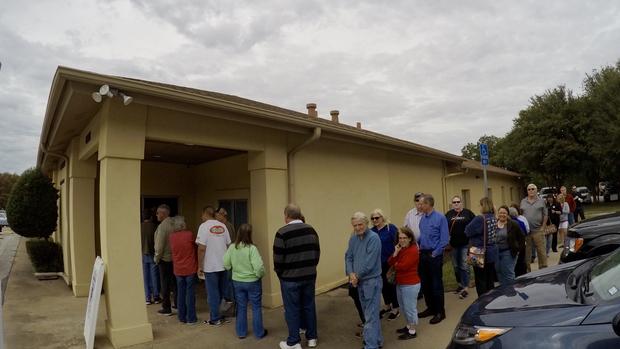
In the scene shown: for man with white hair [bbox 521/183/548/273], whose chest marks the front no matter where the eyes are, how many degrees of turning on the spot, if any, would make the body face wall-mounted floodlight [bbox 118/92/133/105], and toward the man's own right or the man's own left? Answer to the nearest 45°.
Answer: approximately 45° to the man's own right

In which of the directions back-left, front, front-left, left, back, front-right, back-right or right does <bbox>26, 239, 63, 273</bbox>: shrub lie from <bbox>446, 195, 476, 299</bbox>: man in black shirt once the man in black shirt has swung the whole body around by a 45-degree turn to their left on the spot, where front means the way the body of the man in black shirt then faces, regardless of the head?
back-right

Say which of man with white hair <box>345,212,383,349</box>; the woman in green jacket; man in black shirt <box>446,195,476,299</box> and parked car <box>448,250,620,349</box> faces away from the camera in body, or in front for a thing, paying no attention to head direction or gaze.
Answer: the woman in green jacket

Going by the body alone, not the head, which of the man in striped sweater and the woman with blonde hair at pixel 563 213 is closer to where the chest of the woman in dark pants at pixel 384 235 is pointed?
the man in striped sweater

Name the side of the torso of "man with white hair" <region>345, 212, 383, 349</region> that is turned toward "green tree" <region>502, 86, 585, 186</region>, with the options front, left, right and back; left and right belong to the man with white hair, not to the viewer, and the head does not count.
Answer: back

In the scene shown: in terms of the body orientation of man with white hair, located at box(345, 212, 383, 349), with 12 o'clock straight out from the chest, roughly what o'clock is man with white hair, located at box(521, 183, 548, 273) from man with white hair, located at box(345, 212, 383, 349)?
man with white hair, located at box(521, 183, 548, 273) is roughly at 6 o'clock from man with white hair, located at box(345, 212, 383, 349).

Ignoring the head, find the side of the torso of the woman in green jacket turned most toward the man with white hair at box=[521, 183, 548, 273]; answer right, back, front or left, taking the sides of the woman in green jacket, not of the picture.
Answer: right

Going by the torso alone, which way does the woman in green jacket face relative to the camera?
away from the camera

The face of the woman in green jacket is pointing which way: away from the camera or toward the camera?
away from the camera

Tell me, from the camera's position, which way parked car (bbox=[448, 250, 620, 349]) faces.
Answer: facing to the left of the viewer

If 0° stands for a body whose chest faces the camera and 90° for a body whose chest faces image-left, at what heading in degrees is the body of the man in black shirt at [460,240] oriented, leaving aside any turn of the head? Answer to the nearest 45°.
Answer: approximately 0°
